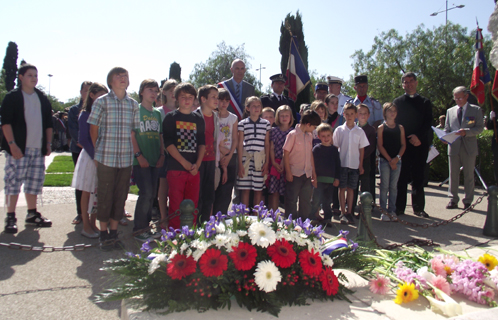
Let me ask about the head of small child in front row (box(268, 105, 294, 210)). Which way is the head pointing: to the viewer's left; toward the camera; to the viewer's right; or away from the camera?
toward the camera

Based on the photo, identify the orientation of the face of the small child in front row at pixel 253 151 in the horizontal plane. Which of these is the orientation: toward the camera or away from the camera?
toward the camera

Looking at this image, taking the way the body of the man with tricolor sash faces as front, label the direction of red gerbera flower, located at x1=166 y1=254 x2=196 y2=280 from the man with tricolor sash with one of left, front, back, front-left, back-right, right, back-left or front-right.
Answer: front

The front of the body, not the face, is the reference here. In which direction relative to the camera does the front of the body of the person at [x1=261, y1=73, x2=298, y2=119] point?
toward the camera

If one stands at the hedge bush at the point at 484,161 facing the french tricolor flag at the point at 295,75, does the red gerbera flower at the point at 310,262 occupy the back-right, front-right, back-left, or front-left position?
front-left

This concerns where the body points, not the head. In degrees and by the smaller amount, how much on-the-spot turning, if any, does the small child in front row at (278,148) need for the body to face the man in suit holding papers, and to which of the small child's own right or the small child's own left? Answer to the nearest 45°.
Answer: approximately 135° to the small child's own left

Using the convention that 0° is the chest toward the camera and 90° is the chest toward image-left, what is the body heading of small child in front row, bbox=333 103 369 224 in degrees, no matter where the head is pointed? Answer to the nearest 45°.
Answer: approximately 0°

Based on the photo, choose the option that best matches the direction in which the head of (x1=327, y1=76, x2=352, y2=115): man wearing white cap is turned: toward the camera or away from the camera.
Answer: toward the camera

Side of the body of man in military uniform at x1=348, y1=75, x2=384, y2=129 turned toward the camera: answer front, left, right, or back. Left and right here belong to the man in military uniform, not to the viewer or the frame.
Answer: front

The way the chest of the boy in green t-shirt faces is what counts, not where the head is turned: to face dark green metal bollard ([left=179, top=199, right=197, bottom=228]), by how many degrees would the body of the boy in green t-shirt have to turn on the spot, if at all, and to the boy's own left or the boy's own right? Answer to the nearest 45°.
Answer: approximately 45° to the boy's own right

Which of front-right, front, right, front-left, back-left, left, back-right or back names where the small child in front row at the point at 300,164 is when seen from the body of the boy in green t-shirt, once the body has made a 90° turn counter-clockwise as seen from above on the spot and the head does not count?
front-right

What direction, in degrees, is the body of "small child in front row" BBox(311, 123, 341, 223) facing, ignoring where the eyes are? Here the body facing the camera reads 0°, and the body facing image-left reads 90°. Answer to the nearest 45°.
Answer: approximately 0°

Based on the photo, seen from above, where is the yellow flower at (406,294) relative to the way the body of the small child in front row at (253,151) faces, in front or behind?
in front

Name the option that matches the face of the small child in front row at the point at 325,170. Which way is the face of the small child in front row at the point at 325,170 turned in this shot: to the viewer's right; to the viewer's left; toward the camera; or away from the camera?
toward the camera

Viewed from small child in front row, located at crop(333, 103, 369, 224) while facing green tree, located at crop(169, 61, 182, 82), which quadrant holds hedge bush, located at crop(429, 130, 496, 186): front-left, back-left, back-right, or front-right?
front-right

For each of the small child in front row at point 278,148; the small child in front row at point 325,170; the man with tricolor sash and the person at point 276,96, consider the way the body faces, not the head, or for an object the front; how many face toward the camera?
4

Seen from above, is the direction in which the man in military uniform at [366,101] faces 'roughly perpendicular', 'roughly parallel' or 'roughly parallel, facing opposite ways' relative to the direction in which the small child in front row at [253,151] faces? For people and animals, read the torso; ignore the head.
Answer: roughly parallel

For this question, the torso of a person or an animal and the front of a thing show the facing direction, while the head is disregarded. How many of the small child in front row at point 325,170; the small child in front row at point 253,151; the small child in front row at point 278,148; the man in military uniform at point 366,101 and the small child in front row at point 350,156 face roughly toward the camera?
5

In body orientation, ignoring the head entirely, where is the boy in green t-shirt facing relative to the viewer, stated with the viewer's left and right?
facing the viewer and to the right of the viewer

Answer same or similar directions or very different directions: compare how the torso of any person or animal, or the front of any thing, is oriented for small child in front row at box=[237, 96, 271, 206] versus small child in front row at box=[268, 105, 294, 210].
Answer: same or similar directions
